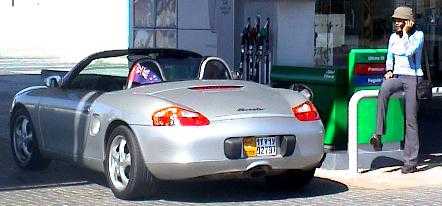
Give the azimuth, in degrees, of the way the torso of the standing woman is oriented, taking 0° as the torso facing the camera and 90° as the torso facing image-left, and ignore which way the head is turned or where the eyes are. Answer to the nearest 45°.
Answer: approximately 45°

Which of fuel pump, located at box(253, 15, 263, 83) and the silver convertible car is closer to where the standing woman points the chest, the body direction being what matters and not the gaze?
the silver convertible car

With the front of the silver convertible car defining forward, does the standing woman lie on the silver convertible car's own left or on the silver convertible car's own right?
on the silver convertible car's own right

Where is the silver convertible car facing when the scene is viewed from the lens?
facing away from the viewer and to the left of the viewer

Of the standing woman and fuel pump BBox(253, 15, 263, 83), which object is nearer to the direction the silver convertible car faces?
the fuel pump
